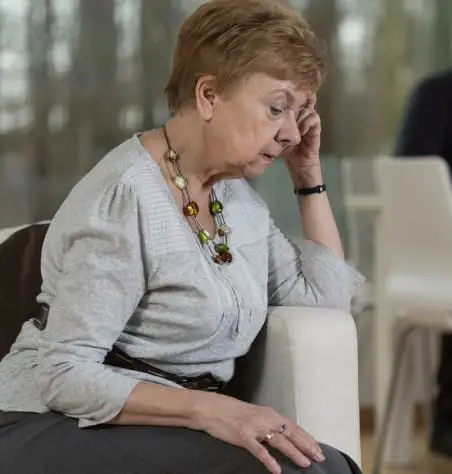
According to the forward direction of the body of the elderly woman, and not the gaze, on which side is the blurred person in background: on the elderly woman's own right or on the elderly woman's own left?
on the elderly woman's own left
